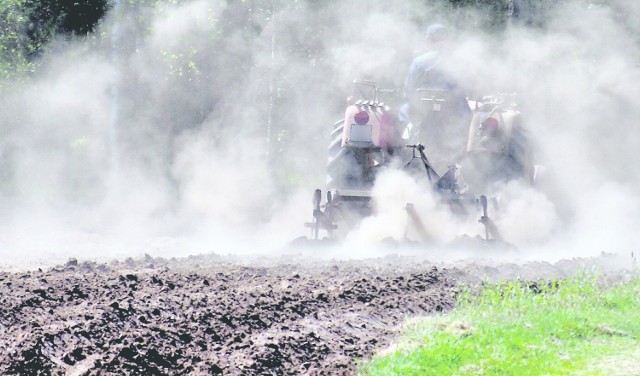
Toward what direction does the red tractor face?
away from the camera
